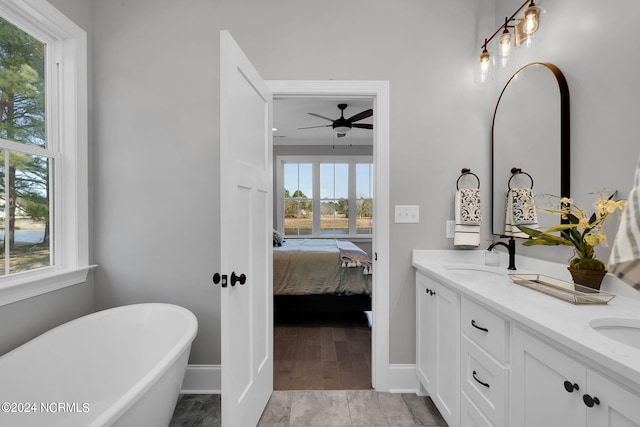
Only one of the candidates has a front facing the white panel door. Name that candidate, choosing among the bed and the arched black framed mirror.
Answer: the arched black framed mirror

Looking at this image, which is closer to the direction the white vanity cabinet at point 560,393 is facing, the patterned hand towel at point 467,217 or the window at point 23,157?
the window

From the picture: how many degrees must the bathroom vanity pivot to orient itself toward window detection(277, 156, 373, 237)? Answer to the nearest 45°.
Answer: approximately 90° to its right

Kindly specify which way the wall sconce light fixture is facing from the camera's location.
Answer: facing the viewer and to the left of the viewer

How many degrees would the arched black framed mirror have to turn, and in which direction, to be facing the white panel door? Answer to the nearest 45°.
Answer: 0° — it already faces it

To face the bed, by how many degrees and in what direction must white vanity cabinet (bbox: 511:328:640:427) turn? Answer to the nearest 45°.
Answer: approximately 90° to its right

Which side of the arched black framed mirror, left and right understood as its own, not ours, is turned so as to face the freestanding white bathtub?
front

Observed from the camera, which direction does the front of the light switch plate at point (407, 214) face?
facing the viewer

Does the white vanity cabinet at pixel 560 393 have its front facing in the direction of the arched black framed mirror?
no

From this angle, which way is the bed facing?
to the viewer's right

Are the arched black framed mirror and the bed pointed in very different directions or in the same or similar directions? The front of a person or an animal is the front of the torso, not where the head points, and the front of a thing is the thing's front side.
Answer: very different directions

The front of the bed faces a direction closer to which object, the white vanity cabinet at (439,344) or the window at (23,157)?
the white vanity cabinet

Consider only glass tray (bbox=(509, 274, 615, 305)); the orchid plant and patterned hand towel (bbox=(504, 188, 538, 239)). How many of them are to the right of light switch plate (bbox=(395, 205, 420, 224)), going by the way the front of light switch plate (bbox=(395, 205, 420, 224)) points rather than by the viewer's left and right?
0

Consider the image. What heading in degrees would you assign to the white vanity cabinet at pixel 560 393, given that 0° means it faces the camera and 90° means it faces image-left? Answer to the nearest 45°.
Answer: approximately 45°

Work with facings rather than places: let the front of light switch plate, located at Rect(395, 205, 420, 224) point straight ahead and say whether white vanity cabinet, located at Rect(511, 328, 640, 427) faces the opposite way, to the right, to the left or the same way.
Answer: to the right
